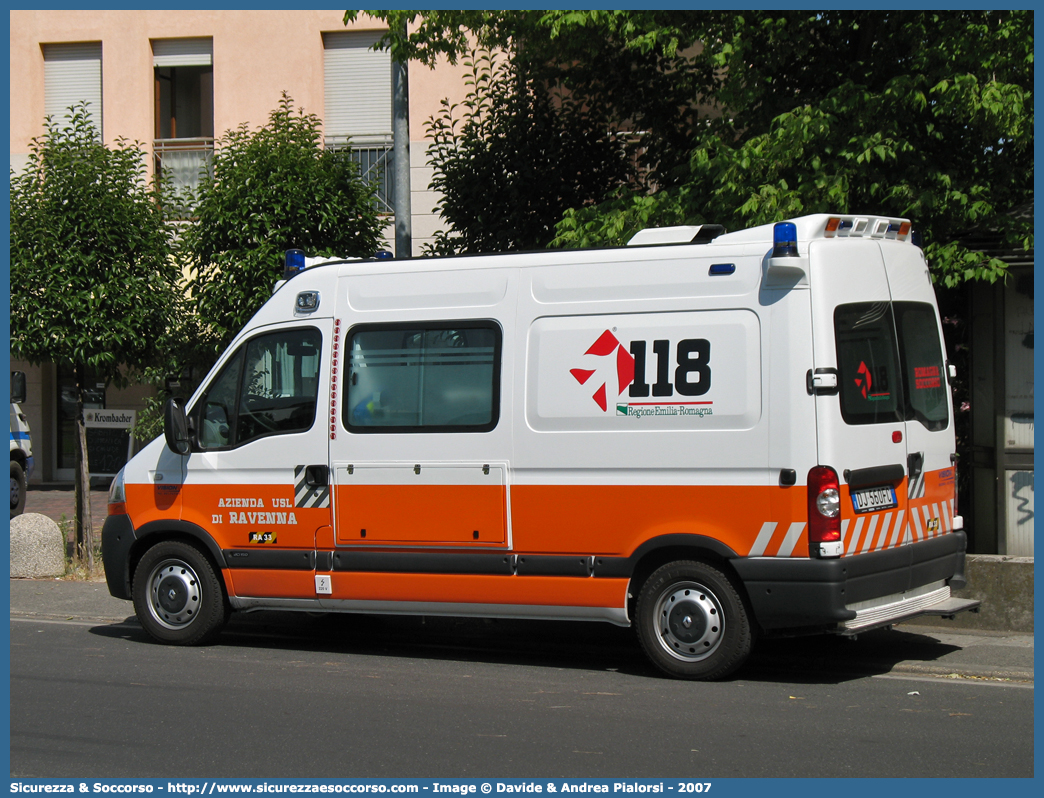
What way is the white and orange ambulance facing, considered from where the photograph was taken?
facing away from the viewer and to the left of the viewer

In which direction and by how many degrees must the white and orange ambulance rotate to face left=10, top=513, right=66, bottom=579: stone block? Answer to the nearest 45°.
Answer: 0° — it already faces it

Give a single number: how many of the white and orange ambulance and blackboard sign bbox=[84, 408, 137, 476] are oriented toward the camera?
1

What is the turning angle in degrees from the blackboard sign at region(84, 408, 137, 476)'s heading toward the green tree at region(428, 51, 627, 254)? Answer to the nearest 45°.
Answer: approximately 45° to its left

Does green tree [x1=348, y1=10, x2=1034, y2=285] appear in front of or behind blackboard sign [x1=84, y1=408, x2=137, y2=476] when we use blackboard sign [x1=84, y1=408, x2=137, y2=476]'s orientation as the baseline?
in front

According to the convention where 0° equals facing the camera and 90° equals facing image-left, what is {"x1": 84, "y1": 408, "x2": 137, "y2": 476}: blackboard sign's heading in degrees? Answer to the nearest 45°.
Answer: approximately 0°

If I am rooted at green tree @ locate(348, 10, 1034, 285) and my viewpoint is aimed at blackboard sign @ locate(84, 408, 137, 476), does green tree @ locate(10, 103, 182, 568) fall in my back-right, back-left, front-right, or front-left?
front-left

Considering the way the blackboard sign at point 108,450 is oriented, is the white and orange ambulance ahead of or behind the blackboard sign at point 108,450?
ahead

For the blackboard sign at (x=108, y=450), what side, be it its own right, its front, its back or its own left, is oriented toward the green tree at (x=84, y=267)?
front

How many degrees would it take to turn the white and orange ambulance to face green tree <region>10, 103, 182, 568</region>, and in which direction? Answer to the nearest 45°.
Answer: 0° — it already faces it

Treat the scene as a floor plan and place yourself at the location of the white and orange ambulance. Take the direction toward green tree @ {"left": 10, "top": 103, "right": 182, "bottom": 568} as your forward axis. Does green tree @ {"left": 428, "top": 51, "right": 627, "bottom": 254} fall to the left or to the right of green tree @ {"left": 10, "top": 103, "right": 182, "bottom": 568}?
right

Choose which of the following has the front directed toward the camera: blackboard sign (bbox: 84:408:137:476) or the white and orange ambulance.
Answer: the blackboard sign

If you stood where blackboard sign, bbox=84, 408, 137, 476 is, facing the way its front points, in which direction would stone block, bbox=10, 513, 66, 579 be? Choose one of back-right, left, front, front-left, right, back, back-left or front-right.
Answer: front
